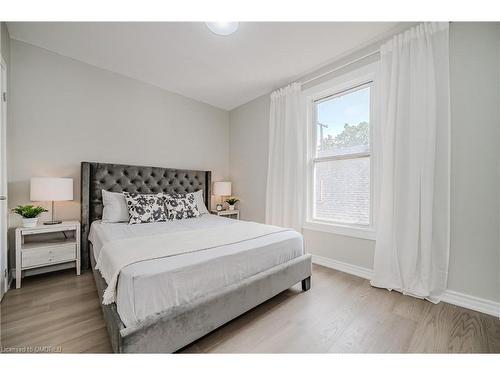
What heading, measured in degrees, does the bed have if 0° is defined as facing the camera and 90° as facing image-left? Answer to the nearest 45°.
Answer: approximately 315°

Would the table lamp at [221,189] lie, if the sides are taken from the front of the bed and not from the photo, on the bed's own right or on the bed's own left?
on the bed's own left

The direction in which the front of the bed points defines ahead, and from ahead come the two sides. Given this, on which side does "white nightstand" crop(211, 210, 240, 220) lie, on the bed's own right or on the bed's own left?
on the bed's own left

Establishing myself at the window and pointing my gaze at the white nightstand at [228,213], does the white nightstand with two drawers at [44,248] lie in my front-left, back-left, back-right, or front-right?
front-left

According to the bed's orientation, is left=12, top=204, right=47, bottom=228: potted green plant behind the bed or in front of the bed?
behind

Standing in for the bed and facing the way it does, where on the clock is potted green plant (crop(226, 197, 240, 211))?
The potted green plant is roughly at 8 o'clock from the bed.

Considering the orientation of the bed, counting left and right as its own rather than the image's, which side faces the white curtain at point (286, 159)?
left

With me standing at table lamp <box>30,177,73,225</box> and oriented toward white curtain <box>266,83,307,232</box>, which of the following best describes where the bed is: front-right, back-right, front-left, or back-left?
front-right

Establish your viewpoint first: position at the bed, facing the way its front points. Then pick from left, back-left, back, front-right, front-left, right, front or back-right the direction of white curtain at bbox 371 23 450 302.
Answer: front-left
